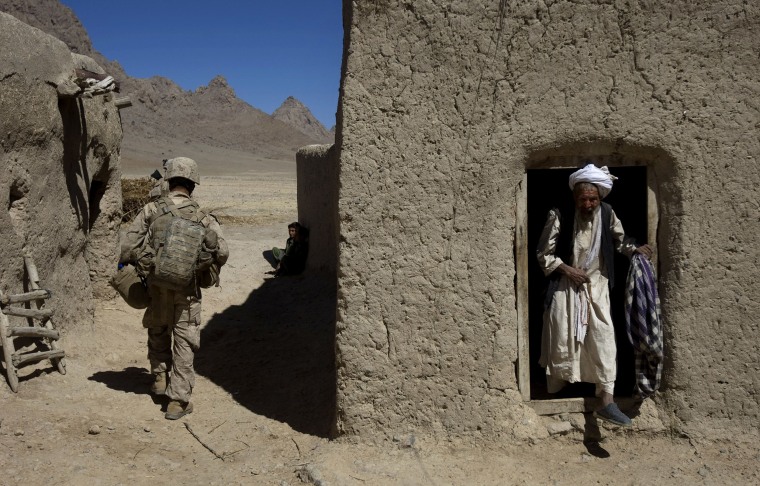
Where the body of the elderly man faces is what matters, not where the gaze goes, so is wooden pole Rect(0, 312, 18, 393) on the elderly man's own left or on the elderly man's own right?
on the elderly man's own right

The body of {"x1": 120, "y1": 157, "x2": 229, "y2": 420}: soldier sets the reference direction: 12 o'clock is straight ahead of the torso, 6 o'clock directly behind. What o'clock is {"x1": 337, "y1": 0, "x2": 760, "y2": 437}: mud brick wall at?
The mud brick wall is roughly at 4 o'clock from the soldier.

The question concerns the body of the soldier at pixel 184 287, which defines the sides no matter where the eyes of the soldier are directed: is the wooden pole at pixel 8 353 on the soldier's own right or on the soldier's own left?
on the soldier's own left

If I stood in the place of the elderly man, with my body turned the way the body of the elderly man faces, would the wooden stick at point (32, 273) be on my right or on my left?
on my right

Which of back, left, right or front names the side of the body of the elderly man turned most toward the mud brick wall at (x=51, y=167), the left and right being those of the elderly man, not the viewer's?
right

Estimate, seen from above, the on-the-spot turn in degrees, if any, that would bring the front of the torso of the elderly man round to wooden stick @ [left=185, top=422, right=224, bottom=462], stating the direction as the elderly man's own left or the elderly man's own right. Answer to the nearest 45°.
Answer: approximately 90° to the elderly man's own right

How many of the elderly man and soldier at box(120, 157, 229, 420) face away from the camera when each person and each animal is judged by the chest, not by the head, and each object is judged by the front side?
1

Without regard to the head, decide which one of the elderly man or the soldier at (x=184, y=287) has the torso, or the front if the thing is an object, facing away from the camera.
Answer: the soldier

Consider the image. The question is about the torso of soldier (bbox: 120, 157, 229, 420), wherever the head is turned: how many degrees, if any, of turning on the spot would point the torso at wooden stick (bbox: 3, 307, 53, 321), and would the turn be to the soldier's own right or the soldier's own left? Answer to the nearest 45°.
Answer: approximately 45° to the soldier's own left

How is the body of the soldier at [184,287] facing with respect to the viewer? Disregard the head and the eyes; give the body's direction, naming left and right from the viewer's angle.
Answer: facing away from the viewer
